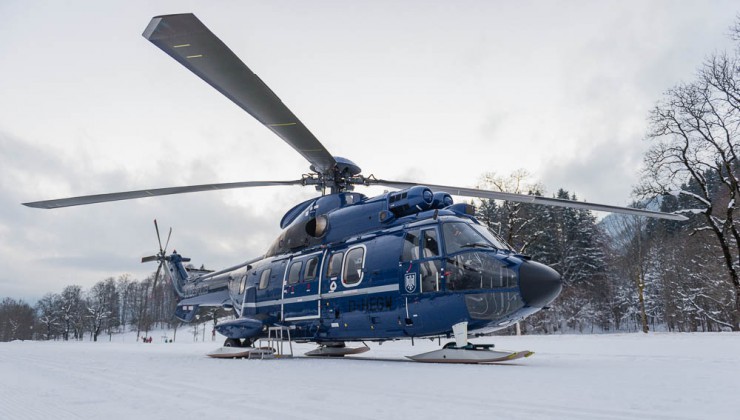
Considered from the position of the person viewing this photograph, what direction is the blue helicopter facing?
facing the viewer and to the right of the viewer
